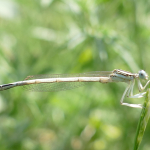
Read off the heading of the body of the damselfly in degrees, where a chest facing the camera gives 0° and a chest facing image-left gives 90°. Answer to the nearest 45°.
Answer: approximately 270°
